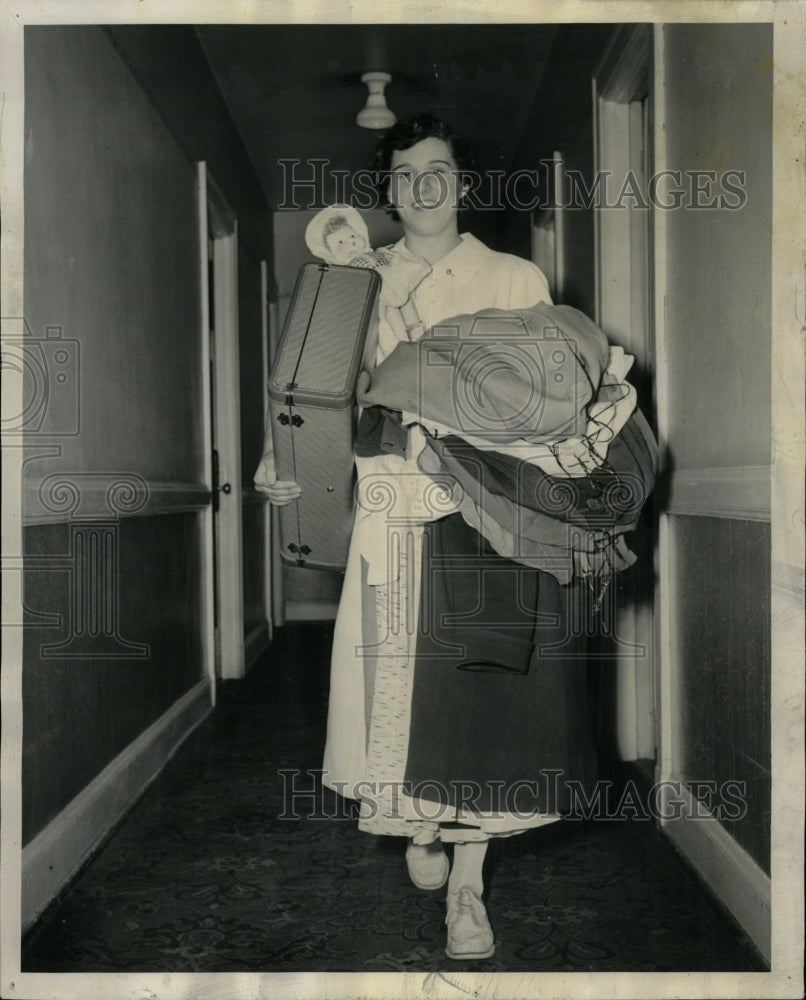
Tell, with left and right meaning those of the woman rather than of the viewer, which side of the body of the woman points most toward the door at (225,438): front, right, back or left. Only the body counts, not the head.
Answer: back

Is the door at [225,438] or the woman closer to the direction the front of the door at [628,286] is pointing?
the door

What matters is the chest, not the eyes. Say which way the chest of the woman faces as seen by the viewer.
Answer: toward the camera

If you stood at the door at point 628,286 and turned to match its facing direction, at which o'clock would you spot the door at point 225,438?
the door at point 225,438 is roughly at 1 o'clock from the door at point 628,286.

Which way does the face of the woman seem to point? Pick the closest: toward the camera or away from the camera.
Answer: toward the camera

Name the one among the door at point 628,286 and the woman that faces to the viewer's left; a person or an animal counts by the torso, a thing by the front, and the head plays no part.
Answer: the door

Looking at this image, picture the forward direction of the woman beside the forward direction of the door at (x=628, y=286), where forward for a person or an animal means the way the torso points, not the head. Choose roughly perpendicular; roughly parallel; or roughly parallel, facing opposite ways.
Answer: roughly perpendicular

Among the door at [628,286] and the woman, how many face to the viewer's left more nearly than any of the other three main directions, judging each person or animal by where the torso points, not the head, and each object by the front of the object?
1

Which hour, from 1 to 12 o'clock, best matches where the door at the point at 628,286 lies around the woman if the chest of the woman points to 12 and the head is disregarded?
The door is roughly at 7 o'clock from the woman.

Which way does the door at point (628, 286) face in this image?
to the viewer's left
